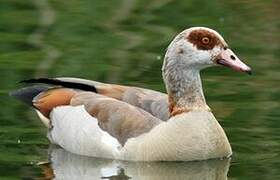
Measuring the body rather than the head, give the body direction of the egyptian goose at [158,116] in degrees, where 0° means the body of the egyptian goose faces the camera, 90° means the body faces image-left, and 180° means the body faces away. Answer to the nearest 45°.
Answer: approximately 270°
